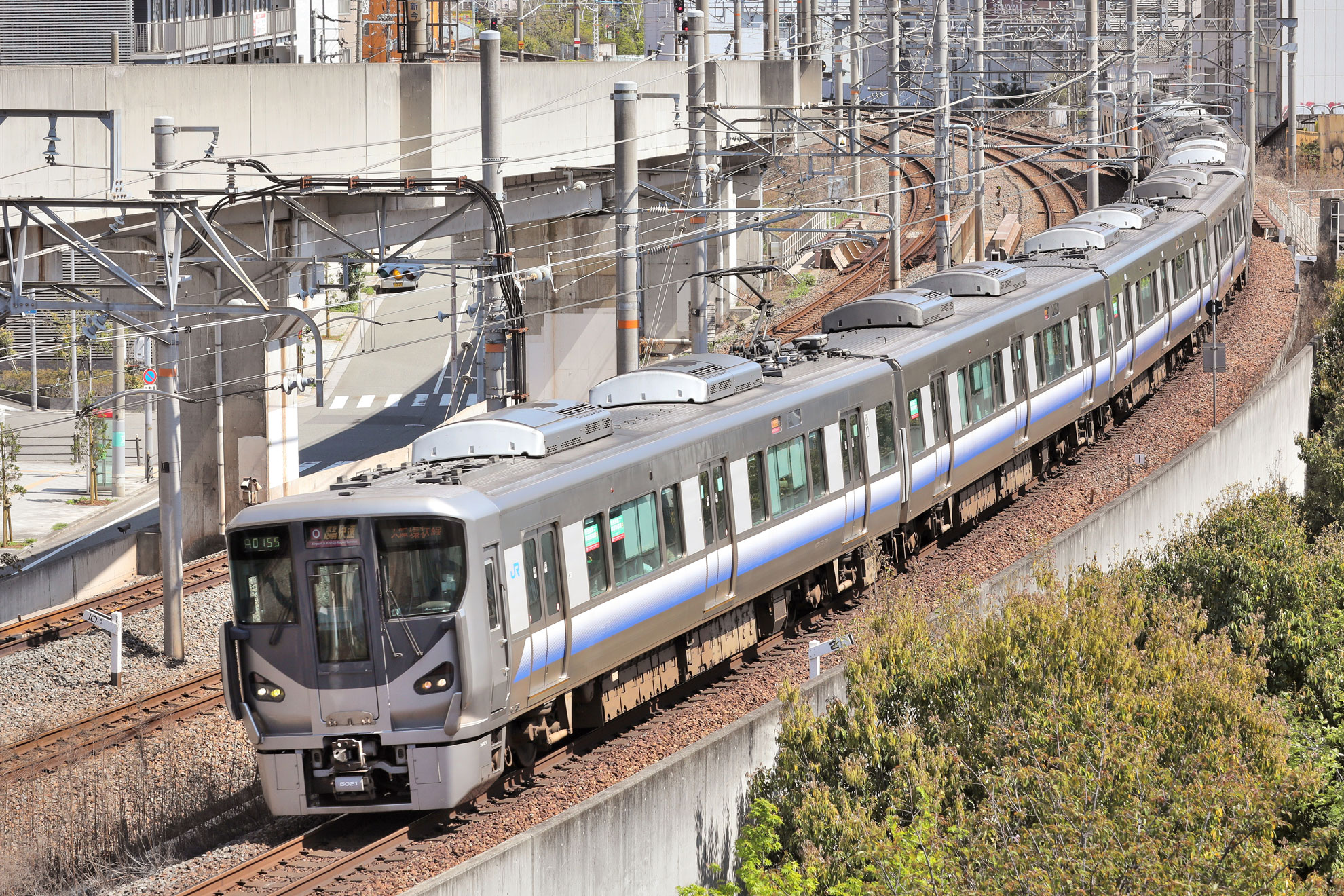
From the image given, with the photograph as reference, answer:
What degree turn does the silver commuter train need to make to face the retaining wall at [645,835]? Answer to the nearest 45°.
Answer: approximately 45° to its left

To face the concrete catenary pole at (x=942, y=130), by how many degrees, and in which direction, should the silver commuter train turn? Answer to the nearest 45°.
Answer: approximately 135° to its right

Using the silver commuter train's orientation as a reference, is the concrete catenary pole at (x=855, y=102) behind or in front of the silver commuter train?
behind

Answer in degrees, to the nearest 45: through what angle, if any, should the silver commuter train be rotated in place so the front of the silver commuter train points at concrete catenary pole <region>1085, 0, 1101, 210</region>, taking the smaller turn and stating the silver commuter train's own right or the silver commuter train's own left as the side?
approximately 135° to the silver commuter train's own right

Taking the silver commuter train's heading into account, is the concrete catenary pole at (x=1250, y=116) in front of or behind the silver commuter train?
behind

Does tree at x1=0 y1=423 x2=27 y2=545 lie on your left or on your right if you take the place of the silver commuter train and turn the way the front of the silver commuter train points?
on your right

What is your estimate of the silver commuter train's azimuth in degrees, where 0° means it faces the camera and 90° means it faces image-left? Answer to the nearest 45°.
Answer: approximately 45°

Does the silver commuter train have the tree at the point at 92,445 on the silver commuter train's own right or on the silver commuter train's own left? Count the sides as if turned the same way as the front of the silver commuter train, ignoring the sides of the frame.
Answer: on the silver commuter train's own right
